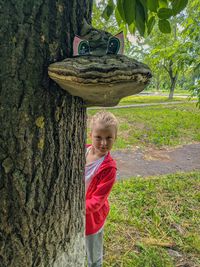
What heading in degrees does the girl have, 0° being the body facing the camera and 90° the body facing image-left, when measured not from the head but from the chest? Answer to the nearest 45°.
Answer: approximately 45°
